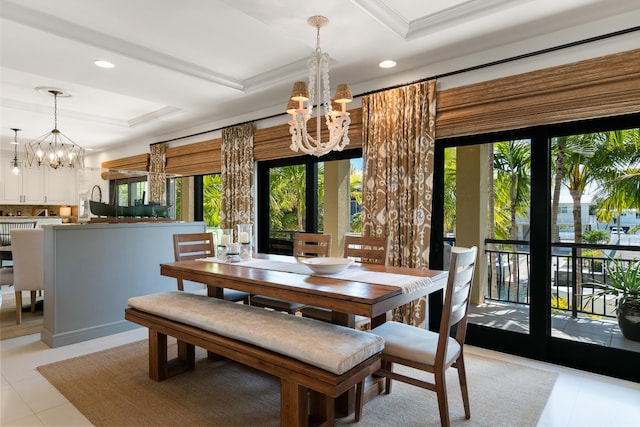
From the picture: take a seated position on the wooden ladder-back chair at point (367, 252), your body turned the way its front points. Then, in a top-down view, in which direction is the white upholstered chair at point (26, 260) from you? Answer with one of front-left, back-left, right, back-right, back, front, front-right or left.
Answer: front-right

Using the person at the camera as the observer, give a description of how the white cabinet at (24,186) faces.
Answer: facing the viewer

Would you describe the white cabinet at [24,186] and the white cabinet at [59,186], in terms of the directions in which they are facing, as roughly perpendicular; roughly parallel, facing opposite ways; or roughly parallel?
roughly parallel

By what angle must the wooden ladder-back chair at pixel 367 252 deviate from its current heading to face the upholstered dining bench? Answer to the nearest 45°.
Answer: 0° — it already faces it

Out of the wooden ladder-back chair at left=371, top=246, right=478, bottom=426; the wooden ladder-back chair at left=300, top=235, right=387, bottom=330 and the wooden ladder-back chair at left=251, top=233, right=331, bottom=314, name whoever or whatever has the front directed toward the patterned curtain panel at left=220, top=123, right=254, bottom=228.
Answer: the wooden ladder-back chair at left=371, top=246, right=478, bottom=426

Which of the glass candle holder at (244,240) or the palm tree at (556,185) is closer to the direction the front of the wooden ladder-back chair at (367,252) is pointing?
the glass candle holder

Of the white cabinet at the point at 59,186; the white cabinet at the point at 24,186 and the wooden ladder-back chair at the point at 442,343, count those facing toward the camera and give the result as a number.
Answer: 2

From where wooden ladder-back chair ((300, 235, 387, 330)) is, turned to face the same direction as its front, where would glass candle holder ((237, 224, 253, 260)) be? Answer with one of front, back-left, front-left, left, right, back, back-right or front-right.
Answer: front-right

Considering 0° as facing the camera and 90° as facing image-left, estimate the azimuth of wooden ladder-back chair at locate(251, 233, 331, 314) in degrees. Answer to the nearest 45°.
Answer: approximately 45°

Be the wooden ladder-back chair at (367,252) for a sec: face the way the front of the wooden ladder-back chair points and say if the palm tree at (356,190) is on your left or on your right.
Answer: on your right

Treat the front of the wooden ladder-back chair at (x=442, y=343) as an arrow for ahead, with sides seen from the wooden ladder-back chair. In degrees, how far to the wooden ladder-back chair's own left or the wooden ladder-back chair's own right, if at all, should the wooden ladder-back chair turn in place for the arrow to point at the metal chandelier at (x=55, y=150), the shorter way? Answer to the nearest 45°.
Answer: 0° — it already faces it

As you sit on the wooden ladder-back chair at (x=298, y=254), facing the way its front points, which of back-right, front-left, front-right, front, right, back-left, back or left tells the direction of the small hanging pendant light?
right

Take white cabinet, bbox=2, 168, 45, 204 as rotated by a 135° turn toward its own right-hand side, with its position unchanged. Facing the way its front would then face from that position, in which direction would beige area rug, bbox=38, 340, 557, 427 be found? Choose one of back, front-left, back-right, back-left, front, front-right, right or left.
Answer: back-left

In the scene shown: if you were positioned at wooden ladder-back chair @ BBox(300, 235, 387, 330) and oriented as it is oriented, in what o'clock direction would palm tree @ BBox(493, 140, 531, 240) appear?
The palm tree is roughly at 7 o'clock from the wooden ladder-back chair.

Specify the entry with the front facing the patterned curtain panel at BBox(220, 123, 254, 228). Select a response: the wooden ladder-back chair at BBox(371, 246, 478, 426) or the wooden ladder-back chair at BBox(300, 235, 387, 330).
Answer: the wooden ladder-back chair at BBox(371, 246, 478, 426)

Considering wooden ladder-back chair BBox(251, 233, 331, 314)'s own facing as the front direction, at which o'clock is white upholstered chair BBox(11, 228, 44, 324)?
The white upholstered chair is roughly at 2 o'clock from the wooden ladder-back chair.

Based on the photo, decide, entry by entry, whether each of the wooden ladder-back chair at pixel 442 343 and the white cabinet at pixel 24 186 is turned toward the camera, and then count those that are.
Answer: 1

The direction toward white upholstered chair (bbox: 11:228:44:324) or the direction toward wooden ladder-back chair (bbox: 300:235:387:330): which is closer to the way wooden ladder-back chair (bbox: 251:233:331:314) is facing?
the white upholstered chair

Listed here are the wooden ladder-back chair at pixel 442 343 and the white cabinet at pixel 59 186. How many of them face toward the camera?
1

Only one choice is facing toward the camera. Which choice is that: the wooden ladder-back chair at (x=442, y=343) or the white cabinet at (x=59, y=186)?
the white cabinet

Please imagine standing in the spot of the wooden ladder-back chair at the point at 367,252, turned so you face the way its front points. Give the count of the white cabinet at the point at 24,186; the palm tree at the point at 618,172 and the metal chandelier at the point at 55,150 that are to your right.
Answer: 2

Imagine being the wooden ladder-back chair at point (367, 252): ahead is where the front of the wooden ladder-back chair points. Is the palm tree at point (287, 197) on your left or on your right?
on your right

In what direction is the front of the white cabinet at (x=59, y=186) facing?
toward the camera

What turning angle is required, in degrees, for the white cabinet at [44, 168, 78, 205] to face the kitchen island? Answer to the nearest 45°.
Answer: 0° — it already faces it
